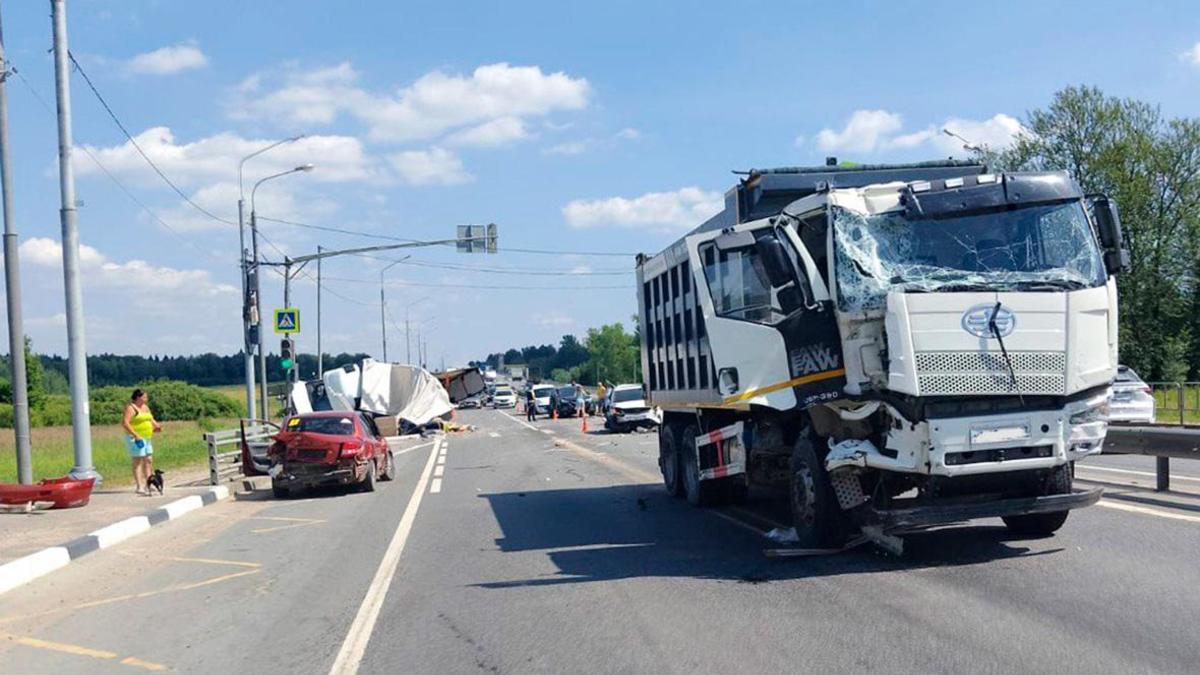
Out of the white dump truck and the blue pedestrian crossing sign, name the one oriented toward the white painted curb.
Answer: the blue pedestrian crossing sign

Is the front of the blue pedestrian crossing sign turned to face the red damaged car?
yes

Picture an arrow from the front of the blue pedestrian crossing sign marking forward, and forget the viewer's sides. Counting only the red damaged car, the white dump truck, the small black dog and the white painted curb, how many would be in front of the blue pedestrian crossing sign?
4

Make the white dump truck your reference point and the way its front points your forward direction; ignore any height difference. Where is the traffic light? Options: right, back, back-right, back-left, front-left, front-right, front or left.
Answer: back

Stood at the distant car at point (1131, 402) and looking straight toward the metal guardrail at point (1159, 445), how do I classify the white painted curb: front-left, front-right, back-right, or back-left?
front-right

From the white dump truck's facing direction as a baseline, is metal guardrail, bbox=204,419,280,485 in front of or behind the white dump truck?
behind

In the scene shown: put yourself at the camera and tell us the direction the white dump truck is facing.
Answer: facing the viewer and to the right of the viewer

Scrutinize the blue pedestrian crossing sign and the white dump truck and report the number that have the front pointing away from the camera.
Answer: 0

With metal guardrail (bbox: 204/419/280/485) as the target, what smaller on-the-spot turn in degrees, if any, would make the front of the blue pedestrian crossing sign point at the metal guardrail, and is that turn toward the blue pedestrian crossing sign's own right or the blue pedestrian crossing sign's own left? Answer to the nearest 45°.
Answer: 0° — it already faces it

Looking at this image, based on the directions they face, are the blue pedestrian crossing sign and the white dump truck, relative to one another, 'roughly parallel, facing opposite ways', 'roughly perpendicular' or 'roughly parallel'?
roughly parallel

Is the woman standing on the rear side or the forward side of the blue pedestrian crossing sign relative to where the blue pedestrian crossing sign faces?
on the forward side

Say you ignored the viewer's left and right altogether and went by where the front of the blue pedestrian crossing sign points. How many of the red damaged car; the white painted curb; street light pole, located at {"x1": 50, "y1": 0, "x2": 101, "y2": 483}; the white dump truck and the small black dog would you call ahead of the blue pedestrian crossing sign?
5

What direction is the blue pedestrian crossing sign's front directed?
toward the camera

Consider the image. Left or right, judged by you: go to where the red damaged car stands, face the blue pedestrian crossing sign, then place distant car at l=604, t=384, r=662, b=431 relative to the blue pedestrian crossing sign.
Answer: right

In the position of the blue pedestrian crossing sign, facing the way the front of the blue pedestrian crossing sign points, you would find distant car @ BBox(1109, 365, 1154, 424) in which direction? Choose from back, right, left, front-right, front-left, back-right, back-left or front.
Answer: front-left
